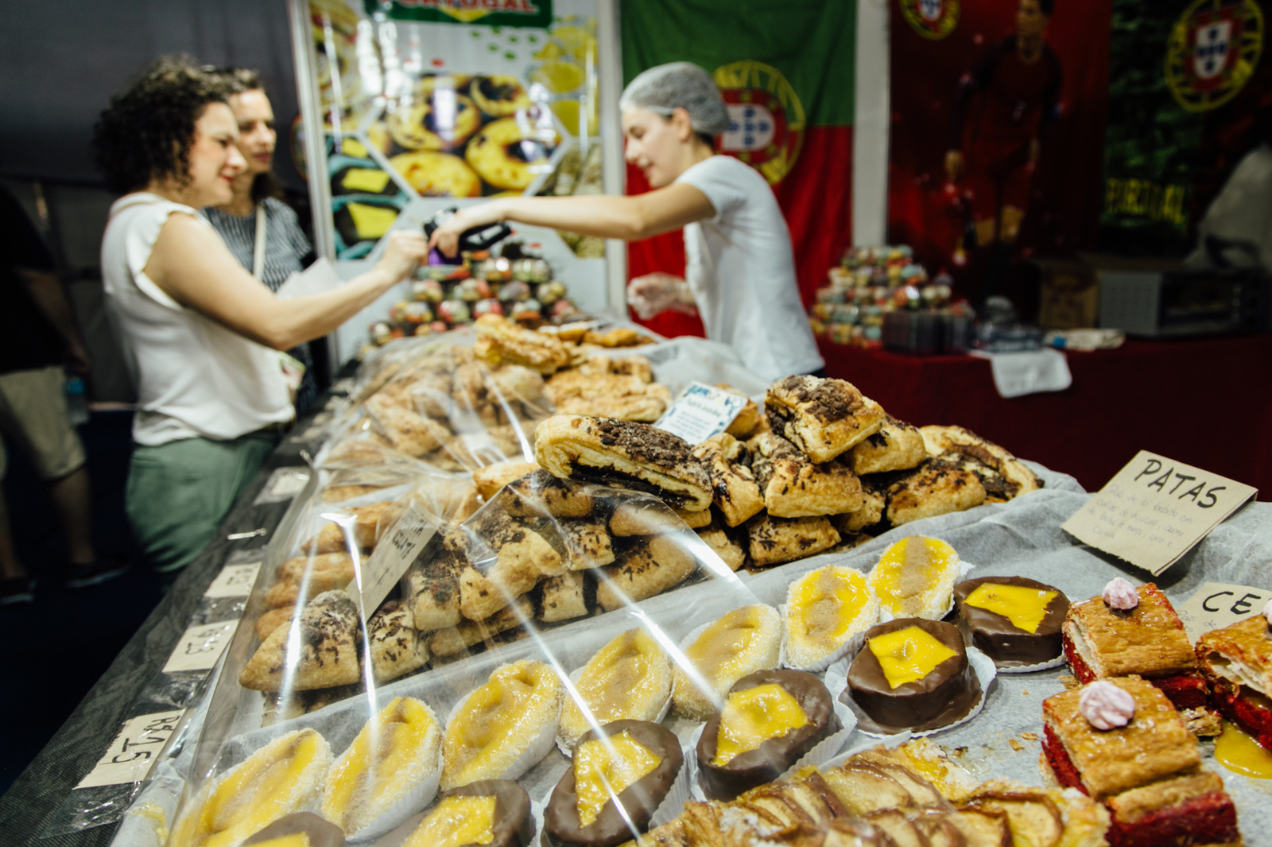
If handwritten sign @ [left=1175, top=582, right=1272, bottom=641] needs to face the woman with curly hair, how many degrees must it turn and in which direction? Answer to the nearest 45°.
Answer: approximately 90° to its right

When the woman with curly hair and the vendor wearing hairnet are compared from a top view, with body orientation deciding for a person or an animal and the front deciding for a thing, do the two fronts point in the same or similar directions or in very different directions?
very different directions

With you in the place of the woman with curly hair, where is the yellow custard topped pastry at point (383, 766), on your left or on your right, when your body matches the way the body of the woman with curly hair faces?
on your right

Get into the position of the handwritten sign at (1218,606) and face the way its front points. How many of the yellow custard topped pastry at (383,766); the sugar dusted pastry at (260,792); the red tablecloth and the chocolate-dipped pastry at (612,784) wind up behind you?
1

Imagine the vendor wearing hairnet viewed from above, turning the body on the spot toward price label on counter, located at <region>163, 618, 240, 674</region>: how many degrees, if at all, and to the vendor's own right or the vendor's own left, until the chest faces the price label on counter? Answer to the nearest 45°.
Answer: approximately 45° to the vendor's own left

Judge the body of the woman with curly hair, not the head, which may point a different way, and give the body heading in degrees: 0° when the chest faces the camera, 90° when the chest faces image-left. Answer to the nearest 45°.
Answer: approximately 270°

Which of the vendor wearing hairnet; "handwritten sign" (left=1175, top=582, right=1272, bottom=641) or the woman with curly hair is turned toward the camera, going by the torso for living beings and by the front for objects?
the handwritten sign

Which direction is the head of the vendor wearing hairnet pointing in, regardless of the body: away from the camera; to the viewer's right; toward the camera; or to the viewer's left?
to the viewer's left

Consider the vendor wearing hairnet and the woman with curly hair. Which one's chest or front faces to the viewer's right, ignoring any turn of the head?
the woman with curly hair

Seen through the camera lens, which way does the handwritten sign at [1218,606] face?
facing the viewer

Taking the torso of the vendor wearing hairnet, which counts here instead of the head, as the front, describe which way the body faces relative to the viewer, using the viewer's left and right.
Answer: facing to the left of the viewer

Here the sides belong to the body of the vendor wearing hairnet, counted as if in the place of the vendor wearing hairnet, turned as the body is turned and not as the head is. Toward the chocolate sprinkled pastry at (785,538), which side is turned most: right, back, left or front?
left
